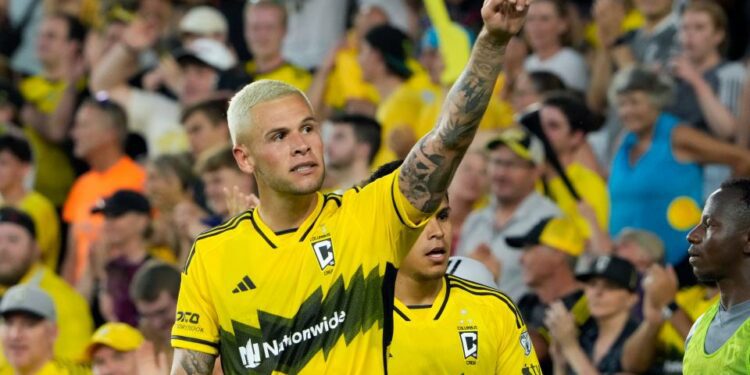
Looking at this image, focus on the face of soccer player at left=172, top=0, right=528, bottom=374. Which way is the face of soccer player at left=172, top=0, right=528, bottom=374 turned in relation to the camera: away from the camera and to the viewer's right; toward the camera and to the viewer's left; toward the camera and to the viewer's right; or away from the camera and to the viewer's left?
toward the camera and to the viewer's right

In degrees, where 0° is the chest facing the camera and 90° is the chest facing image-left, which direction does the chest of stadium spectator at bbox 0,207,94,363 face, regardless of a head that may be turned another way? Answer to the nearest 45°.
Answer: approximately 0°

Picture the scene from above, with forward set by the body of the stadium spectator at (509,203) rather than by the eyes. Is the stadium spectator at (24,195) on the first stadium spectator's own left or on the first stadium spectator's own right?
on the first stadium spectator's own right

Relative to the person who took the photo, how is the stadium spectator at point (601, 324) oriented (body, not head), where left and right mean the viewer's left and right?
facing the viewer and to the left of the viewer
